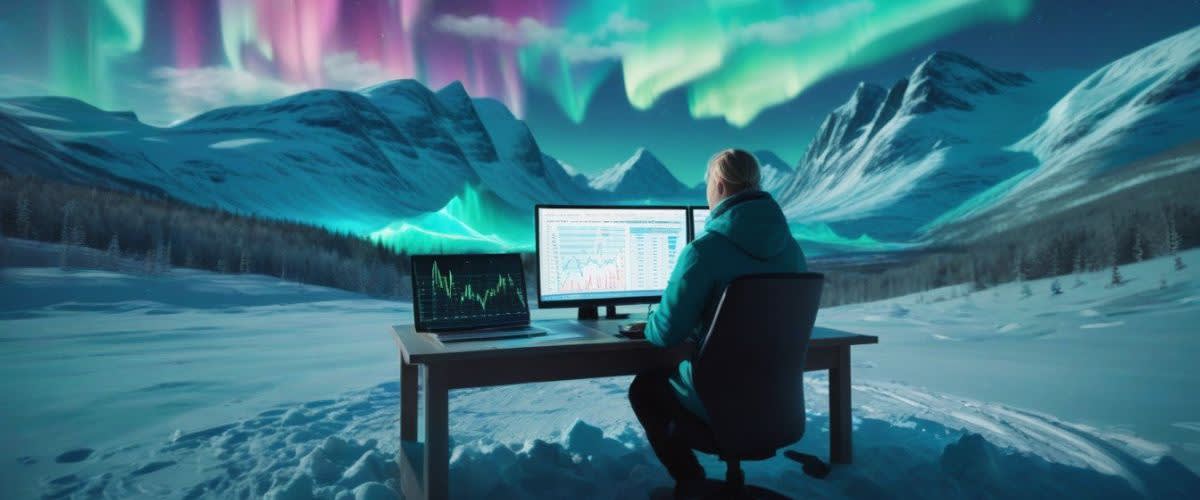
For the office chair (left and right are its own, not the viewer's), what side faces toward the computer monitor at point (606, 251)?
front

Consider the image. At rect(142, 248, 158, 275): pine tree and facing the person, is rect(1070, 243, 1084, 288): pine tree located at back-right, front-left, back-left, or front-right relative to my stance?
front-left

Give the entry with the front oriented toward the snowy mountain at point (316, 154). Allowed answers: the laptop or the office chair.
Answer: the office chair

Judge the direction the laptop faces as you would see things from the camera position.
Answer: facing the viewer and to the right of the viewer

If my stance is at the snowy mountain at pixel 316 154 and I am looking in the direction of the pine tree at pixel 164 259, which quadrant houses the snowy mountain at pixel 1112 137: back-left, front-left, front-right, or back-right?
front-left

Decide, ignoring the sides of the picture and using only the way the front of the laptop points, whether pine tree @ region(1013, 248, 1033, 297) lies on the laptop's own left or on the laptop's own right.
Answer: on the laptop's own left

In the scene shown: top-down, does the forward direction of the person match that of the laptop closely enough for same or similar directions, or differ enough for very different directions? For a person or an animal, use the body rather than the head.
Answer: very different directions

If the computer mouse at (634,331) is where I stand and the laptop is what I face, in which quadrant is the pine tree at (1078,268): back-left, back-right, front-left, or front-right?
back-right

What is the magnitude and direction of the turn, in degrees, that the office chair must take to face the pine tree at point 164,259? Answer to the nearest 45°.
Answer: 0° — it already faces it

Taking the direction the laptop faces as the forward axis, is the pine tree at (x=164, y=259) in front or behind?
behind

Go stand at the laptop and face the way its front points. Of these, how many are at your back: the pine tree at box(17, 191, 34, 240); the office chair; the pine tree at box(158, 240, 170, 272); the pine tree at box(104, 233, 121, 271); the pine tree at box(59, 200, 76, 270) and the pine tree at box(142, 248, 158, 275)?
5

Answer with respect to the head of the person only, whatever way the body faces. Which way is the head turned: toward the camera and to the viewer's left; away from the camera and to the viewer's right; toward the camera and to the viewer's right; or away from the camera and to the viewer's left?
away from the camera and to the viewer's left

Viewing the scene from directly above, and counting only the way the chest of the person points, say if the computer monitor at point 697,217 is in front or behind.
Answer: in front

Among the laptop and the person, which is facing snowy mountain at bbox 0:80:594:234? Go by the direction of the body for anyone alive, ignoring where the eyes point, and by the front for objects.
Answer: the person

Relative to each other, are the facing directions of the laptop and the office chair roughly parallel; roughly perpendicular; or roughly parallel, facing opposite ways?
roughly parallel, facing opposite ways

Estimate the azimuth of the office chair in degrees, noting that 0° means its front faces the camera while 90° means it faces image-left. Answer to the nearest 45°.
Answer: approximately 135°

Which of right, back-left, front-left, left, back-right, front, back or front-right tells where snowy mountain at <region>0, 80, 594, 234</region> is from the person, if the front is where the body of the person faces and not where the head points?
front

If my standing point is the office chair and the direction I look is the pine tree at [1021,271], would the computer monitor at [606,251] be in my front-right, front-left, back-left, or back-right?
front-left
